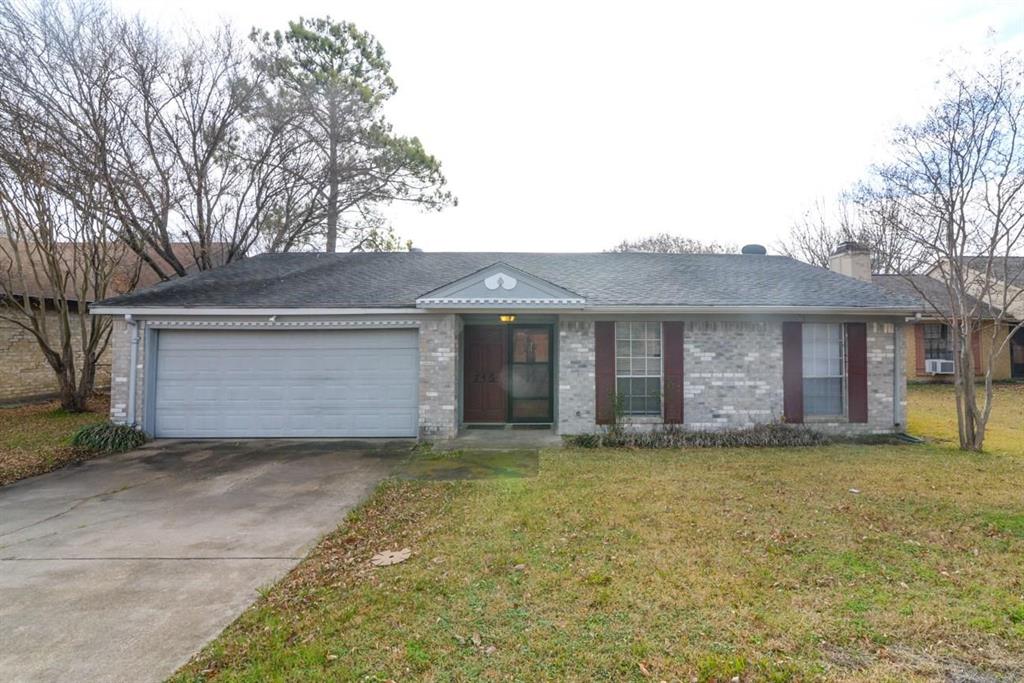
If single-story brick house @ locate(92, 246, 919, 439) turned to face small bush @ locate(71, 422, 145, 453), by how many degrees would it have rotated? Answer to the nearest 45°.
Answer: approximately 90° to its right

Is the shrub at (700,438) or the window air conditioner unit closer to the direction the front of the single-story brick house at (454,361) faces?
the shrub

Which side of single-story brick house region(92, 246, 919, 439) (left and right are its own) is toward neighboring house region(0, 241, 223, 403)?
right

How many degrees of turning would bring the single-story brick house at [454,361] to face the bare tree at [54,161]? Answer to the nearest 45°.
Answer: approximately 90° to its right

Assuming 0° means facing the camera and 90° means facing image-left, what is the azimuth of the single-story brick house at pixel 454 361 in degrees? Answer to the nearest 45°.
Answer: approximately 0°

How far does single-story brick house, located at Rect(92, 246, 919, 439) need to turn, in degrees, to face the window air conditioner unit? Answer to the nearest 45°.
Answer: approximately 135° to its left
